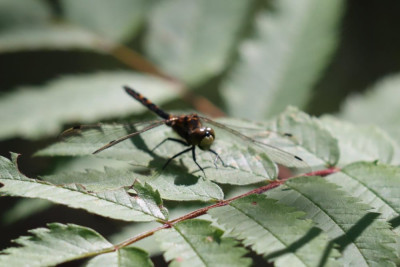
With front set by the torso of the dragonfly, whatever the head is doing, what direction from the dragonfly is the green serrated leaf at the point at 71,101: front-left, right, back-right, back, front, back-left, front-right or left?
back

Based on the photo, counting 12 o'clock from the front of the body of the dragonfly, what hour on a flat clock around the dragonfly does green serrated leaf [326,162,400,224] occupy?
The green serrated leaf is roughly at 11 o'clock from the dragonfly.

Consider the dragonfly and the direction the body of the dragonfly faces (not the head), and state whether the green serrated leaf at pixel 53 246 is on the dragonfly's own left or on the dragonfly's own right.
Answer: on the dragonfly's own right

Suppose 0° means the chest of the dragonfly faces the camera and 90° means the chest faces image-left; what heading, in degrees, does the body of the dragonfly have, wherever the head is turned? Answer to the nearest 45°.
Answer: approximately 315°
